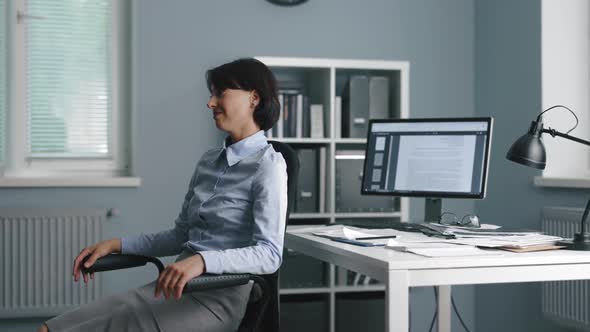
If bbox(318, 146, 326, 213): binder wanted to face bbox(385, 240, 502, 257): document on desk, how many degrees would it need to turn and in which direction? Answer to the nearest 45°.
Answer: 0° — it already faces it

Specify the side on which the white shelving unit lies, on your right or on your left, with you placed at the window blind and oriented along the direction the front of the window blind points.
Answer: on your left

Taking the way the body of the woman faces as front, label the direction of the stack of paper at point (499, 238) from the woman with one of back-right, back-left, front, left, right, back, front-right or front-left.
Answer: back-left

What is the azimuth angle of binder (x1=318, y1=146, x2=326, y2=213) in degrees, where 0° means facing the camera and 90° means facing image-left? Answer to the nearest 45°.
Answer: approximately 0°

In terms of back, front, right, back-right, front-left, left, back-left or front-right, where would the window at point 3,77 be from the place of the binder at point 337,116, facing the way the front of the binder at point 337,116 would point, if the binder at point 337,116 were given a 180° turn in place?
left

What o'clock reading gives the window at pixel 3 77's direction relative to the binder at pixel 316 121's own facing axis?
The window is roughly at 3 o'clock from the binder.

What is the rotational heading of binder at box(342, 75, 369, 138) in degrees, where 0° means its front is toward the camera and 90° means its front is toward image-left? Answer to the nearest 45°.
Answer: approximately 0°
